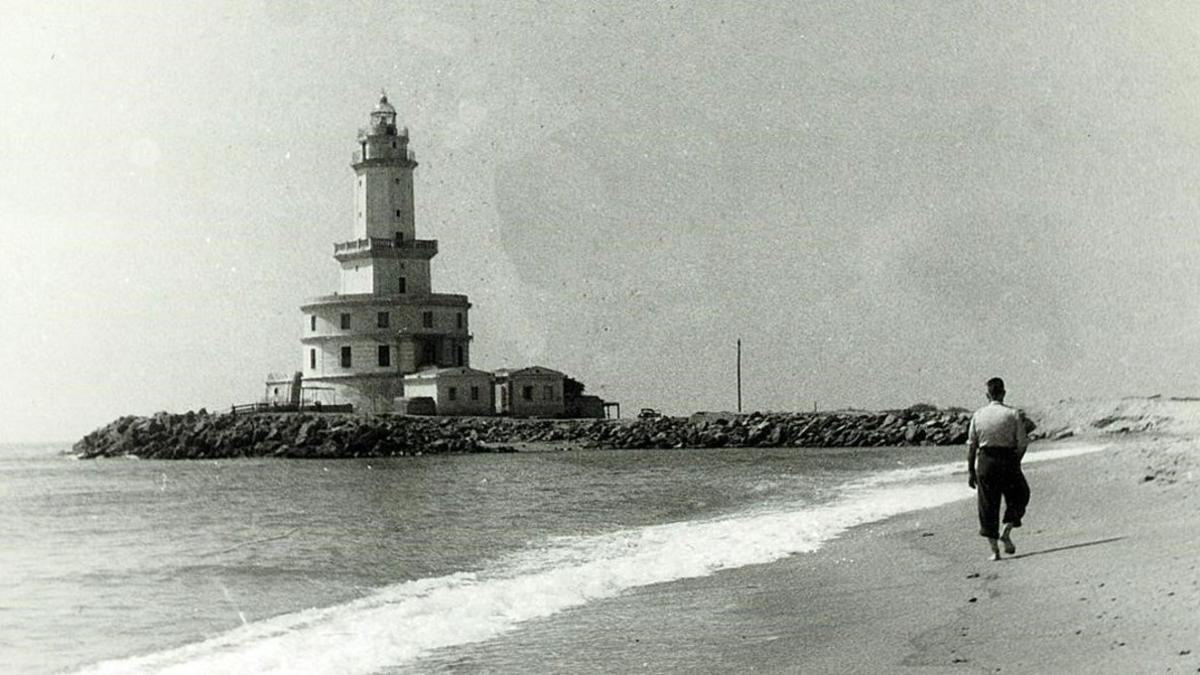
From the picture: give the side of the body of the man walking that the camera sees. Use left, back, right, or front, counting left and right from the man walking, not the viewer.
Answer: back

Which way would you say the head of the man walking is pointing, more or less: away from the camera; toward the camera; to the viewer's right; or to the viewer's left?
away from the camera
